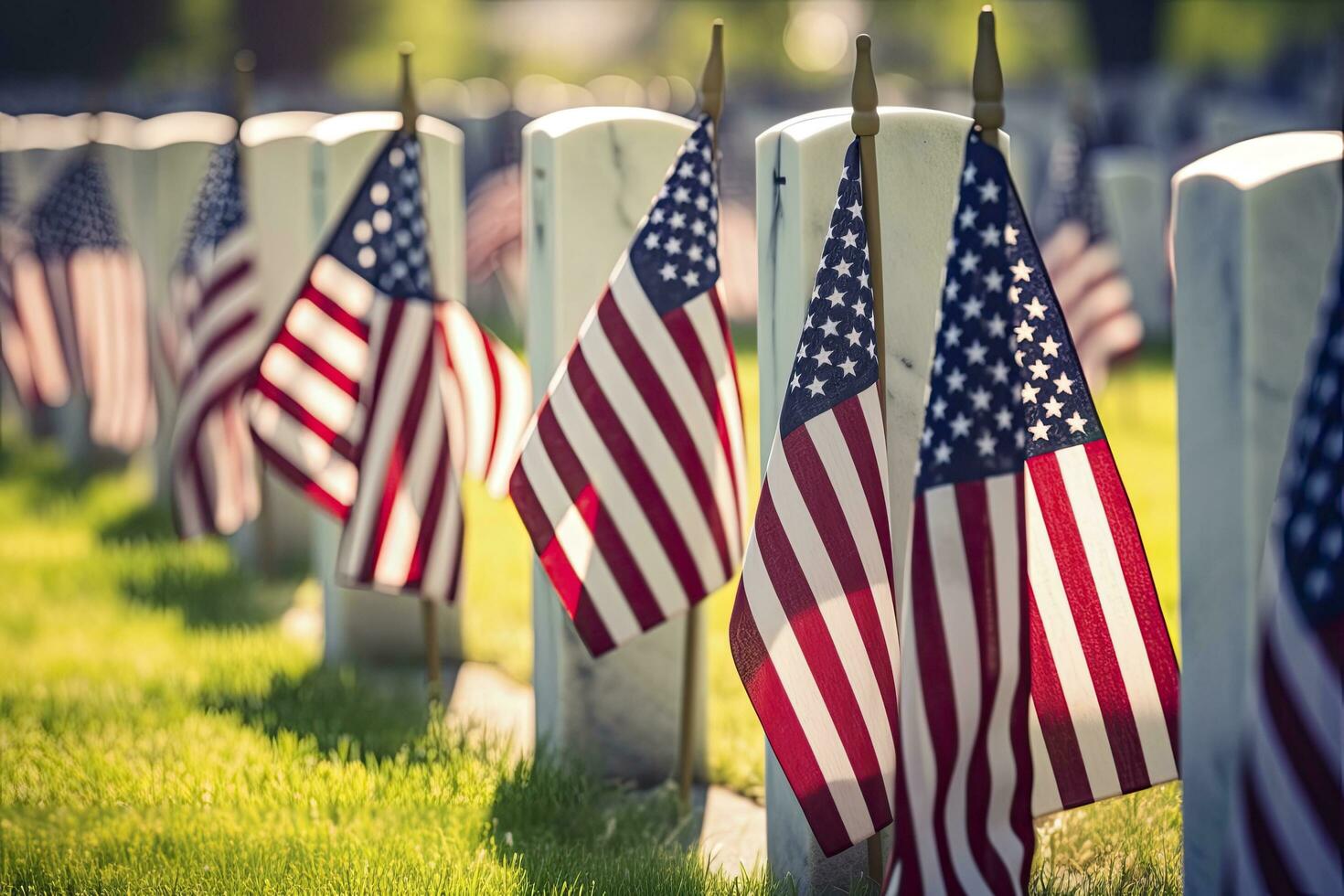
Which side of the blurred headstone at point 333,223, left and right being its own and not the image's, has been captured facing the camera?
front

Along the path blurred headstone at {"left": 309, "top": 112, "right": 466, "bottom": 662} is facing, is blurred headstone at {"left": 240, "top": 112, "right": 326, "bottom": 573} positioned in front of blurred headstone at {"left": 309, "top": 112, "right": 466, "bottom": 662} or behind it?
behind

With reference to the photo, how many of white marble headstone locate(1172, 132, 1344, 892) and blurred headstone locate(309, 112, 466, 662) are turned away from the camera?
0

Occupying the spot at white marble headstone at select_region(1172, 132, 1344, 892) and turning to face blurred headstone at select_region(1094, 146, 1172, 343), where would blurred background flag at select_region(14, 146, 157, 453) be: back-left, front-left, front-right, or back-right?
front-left

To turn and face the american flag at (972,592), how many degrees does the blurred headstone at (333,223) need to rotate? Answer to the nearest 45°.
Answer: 0° — it already faces it

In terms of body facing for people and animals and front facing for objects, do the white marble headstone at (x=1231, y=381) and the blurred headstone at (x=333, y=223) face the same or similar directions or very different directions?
same or similar directions

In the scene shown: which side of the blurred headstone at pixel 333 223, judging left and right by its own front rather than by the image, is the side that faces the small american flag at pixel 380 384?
front

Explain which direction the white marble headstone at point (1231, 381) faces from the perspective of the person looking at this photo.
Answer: facing the viewer and to the right of the viewer

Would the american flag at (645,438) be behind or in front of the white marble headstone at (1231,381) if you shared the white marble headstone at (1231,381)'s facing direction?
behind

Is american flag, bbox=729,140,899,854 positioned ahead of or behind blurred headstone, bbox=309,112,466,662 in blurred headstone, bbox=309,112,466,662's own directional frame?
ahead
